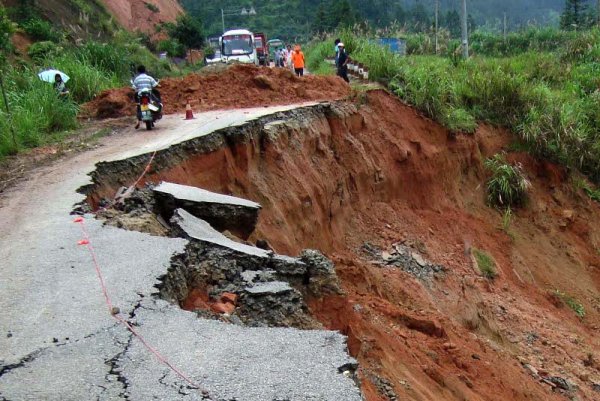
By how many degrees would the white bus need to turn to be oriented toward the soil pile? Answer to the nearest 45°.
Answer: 0° — it already faces it

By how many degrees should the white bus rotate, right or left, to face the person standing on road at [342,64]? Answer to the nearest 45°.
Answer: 0° — it already faces them

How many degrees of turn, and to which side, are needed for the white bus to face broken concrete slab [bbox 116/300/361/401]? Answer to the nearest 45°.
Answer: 0° — it already faces it

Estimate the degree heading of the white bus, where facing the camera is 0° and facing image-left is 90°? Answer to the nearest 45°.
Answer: approximately 0°

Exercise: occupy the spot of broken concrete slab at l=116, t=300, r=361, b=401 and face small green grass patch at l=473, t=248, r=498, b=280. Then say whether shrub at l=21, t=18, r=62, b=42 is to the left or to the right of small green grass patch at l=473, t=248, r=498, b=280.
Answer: left

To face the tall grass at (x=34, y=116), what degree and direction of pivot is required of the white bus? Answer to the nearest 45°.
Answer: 0° — it already faces it

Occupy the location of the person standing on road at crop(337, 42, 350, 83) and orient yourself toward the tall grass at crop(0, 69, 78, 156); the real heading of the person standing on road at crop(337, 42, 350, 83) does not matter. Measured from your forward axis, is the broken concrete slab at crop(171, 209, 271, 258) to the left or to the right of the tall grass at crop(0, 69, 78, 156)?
left

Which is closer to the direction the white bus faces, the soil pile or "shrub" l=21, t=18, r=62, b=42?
the soil pile

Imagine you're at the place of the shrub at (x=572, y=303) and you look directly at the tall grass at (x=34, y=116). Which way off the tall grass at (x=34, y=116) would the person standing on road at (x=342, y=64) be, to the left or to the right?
right

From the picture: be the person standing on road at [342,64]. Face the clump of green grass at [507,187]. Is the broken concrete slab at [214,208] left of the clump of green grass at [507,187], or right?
right

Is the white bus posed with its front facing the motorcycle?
yes

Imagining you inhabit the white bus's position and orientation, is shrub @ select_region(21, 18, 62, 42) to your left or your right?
on your right

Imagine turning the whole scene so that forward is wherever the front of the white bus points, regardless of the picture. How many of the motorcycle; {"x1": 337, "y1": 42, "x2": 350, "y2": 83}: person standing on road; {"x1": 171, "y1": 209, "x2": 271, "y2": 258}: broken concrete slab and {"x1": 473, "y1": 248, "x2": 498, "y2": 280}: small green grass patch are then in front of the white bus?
4
